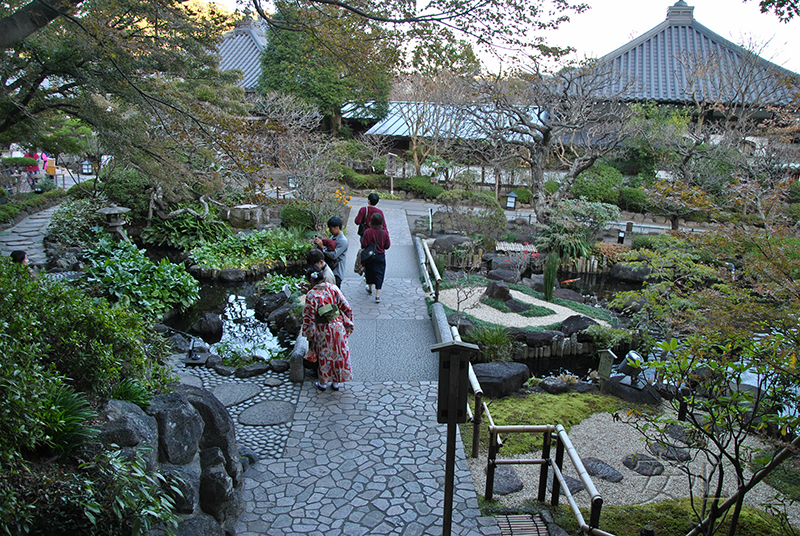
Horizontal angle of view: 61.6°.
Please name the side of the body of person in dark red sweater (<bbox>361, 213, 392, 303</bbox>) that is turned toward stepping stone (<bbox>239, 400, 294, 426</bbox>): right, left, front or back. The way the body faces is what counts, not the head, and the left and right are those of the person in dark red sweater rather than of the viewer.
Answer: back

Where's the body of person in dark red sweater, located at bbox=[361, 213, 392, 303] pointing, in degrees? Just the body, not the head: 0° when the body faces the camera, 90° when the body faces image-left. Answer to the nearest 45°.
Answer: approximately 180°

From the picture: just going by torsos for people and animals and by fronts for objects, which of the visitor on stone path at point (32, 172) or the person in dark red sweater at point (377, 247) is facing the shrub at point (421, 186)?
the person in dark red sweater

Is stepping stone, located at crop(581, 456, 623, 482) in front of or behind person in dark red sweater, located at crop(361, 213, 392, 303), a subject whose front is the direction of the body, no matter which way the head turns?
behind
